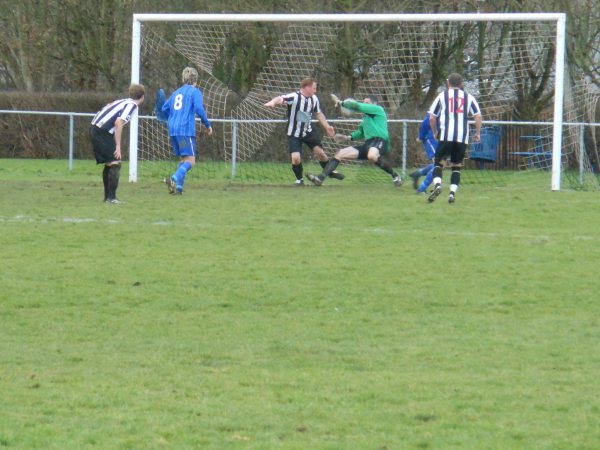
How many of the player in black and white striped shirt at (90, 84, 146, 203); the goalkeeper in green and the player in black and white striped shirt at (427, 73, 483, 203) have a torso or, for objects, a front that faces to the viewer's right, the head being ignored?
1

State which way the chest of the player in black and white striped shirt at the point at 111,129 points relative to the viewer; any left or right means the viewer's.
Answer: facing to the right of the viewer

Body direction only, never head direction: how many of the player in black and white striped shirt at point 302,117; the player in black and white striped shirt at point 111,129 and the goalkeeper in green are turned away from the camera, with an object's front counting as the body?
0

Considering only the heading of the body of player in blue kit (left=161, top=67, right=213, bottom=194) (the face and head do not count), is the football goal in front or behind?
in front

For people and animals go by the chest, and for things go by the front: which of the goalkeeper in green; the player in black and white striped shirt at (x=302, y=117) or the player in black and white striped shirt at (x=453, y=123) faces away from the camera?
the player in black and white striped shirt at (x=453, y=123)

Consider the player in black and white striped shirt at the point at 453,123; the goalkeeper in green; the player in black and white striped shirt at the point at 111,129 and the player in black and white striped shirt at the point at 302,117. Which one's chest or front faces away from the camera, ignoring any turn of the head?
the player in black and white striped shirt at the point at 453,123

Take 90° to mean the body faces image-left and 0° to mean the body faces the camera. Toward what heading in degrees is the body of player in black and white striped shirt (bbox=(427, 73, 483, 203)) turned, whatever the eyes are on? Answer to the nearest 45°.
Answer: approximately 180°

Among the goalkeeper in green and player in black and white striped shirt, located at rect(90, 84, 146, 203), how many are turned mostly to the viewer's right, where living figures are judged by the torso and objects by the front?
1

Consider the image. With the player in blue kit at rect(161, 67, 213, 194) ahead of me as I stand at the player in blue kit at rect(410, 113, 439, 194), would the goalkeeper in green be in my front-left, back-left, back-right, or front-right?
front-right

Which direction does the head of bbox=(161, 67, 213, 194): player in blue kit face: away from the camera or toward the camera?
away from the camera

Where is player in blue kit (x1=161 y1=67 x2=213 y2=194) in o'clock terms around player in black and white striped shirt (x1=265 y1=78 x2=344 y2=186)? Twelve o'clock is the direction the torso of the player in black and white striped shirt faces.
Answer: The player in blue kit is roughly at 3 o'clock from the player in black and white striped shirt.

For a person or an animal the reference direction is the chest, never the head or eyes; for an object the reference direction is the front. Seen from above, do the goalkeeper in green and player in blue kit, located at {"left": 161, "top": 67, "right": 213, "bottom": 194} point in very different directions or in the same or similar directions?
very different directions

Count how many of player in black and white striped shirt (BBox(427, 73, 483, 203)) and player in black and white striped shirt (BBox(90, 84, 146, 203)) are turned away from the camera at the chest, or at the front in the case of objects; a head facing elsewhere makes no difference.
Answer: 1

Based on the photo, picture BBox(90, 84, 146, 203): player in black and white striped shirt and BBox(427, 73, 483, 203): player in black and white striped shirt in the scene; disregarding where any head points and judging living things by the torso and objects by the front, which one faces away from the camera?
BBox(427, 73, 483, 203): player in black and white striped shirt

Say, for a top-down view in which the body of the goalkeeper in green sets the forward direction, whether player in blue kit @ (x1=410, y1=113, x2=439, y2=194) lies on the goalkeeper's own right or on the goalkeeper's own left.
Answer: on the goalkeeper's own left

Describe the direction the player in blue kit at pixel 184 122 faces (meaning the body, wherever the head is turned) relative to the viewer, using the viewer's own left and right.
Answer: facing away from the viewer and to the right of the viewer

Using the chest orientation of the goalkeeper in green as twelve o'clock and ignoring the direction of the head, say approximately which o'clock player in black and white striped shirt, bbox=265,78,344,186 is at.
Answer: The player in black and white striped shirt is roughly at 2 o'clock from the goalkeeper in green.
